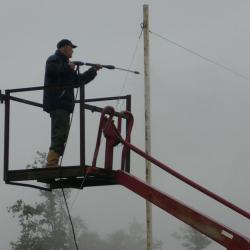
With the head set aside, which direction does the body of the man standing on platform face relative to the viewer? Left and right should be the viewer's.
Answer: facing to the right of the viewer

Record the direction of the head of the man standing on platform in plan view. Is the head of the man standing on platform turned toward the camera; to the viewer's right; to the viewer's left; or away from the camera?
to the viewer's right

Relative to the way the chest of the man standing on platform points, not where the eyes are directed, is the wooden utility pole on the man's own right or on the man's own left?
on the man's own left
